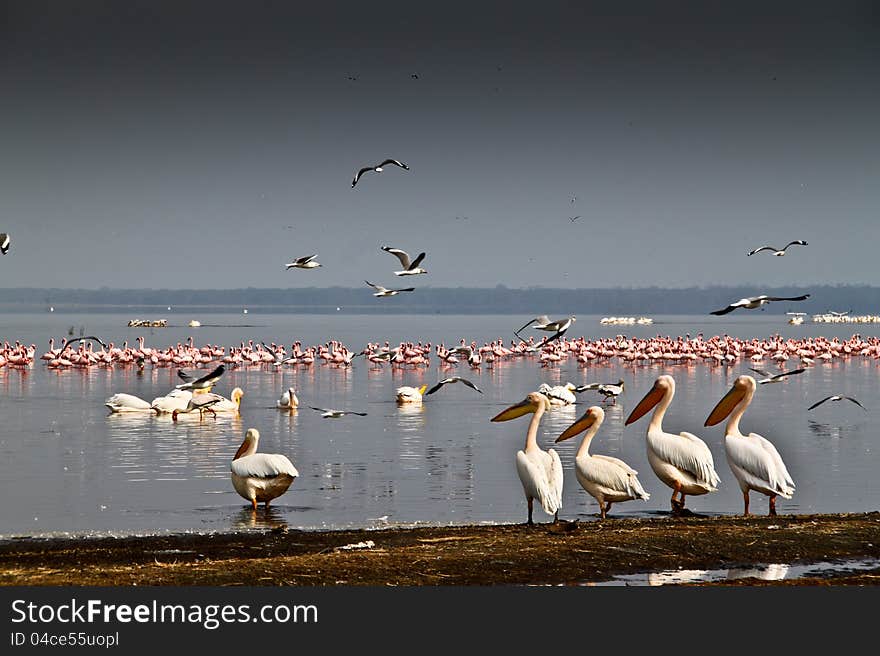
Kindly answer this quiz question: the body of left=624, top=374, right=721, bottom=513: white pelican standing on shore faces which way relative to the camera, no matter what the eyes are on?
to the viewer's left

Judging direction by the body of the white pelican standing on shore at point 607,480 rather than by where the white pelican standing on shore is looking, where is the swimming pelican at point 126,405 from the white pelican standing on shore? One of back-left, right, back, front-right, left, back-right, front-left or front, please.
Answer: front-right

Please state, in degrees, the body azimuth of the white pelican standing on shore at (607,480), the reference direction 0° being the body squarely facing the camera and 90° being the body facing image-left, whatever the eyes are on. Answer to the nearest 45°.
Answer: approximately 90°

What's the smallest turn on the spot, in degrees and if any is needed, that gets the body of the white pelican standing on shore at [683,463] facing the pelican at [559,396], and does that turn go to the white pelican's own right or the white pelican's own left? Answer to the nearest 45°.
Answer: approximately 90° to the white pelican's own right

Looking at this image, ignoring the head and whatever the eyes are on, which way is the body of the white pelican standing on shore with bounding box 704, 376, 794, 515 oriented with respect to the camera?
to the viewer's left
